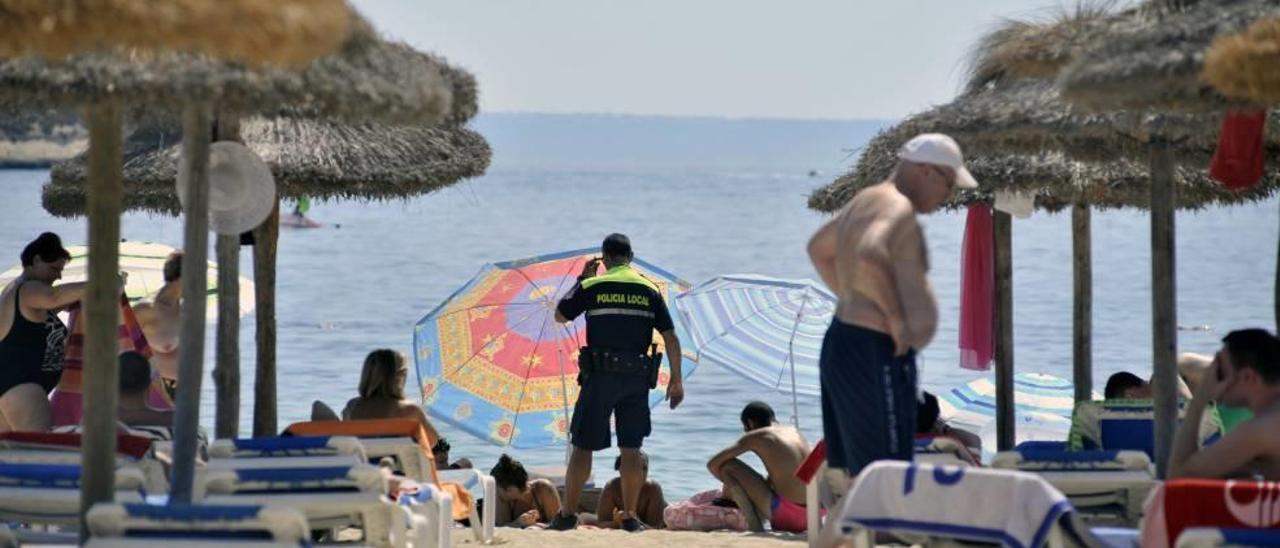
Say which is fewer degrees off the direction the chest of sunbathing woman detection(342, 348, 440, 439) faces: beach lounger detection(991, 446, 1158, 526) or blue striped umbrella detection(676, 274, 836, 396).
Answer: the blue striped umbrella

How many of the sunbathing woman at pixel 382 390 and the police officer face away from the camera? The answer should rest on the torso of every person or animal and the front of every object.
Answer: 2

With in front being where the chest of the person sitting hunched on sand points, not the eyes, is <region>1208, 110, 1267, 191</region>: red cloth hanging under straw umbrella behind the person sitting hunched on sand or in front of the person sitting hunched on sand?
behind

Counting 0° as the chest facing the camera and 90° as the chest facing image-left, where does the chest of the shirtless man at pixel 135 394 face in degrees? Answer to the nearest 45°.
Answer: approximately 180°

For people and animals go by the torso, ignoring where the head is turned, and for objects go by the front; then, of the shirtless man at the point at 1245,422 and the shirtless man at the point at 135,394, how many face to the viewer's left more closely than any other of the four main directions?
1

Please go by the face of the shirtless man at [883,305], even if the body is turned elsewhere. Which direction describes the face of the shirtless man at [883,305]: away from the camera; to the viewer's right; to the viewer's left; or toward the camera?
to the viewer's right

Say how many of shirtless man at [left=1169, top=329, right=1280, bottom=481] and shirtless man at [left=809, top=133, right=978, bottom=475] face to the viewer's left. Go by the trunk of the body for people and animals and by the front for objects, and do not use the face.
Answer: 1

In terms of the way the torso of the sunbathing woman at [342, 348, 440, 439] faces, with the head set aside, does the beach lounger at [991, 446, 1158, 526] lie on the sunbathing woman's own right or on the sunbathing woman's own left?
on the sunbathing woman's own right

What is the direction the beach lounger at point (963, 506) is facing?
away from the camera

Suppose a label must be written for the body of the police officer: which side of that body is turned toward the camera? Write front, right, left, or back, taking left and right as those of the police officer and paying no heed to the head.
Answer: back

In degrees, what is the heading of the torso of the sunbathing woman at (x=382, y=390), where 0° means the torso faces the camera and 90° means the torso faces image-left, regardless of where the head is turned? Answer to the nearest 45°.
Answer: approximately 180°

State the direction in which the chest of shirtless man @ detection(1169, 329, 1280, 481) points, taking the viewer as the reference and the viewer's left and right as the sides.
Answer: facing to the left of the viewer
